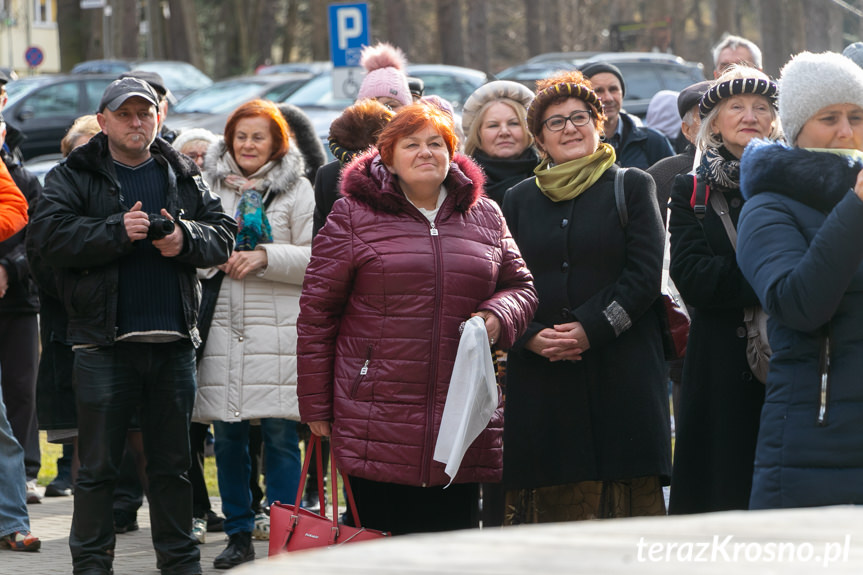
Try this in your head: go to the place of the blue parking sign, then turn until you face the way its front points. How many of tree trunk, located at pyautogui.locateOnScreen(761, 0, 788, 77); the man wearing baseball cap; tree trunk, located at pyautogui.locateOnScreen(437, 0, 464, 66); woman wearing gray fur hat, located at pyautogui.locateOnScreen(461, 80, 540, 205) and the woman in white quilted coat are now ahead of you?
3

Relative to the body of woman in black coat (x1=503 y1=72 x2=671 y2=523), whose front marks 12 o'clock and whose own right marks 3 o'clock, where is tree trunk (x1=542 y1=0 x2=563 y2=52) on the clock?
The tree trunk is roughly at 6 o'clock from the woman in black coat.

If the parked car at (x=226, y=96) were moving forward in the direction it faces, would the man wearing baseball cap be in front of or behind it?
in front

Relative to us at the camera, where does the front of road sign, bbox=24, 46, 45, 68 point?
facing the viewer

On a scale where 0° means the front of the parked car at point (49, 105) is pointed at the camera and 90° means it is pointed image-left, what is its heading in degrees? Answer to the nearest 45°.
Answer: approximately 45°

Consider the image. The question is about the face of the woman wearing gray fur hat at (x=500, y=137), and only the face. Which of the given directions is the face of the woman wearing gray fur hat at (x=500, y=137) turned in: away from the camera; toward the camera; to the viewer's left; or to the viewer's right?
toward the camera

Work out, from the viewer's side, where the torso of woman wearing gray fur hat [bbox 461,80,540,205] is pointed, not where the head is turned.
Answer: toward the camera

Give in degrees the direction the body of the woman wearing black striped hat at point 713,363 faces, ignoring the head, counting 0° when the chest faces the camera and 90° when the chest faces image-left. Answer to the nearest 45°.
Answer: approximately 315°

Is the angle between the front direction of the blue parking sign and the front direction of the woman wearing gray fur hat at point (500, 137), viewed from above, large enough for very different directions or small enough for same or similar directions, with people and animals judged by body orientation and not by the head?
same or similar directions

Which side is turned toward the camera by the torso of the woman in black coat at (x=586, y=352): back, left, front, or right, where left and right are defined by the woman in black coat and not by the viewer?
front

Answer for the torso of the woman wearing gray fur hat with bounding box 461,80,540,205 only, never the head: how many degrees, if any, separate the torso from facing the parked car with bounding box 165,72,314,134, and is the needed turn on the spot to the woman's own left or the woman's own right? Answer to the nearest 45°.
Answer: approximately 180°

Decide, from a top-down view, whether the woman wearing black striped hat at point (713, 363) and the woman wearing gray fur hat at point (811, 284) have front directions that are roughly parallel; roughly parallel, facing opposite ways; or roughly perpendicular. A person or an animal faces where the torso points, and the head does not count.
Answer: roughly parallel
